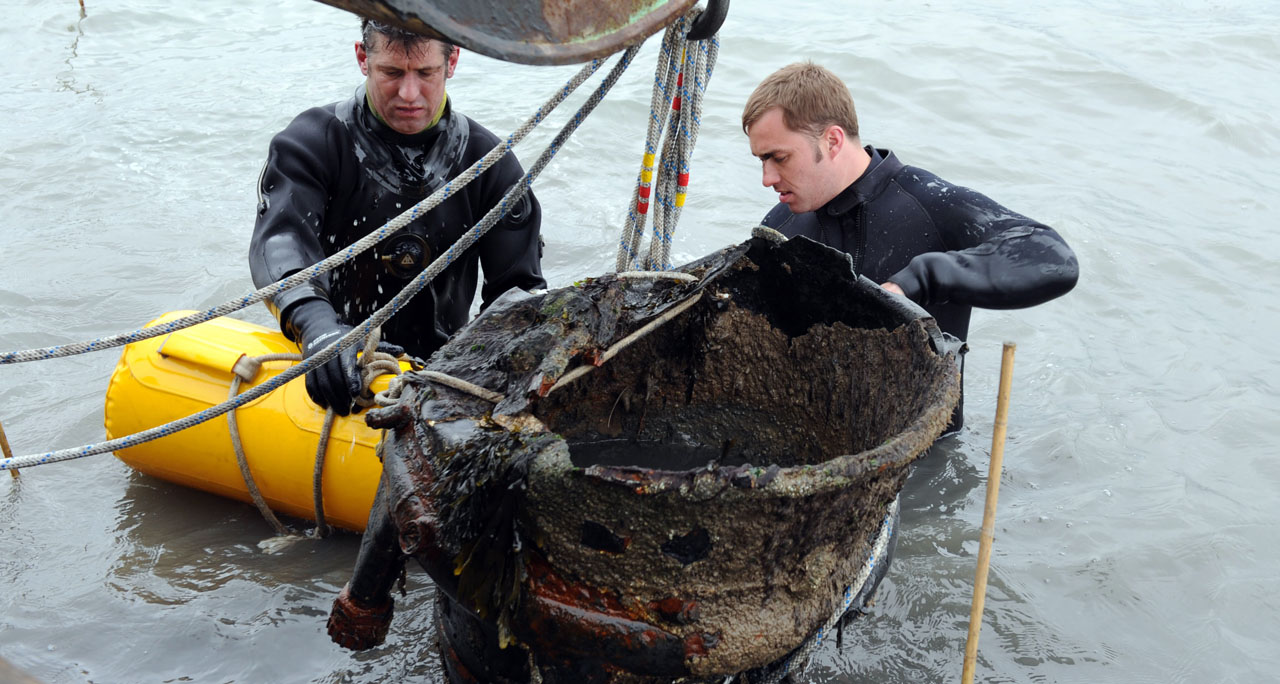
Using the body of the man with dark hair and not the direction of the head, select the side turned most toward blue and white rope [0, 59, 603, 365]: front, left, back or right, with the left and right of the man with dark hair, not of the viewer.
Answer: front

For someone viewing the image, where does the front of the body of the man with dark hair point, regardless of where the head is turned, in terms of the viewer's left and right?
facing the viewer

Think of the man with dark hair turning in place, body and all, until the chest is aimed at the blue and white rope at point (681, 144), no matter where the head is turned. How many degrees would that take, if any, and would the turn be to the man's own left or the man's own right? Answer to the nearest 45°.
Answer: approximately 45° to the man's own left

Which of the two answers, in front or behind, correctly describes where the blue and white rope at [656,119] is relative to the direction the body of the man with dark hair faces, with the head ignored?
in front

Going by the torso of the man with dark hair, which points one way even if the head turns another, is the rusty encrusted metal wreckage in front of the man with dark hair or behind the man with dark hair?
in front
